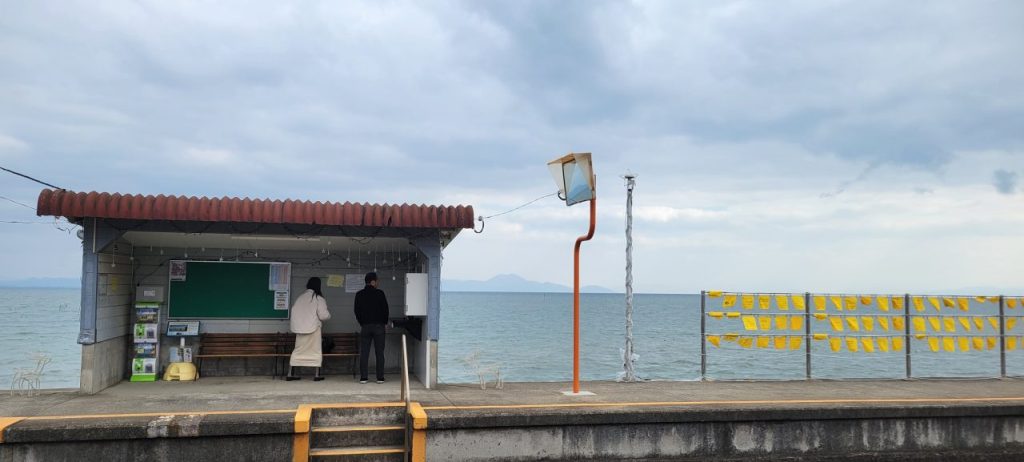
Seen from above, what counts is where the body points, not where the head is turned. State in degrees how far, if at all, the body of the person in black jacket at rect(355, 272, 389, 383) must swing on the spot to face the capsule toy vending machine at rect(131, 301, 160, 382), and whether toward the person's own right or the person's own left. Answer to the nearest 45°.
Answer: approximately 90° to the person's own left

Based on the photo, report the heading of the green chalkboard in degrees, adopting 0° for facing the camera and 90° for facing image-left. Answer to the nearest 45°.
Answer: approximately 0°

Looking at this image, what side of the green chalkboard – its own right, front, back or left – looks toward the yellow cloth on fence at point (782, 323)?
left

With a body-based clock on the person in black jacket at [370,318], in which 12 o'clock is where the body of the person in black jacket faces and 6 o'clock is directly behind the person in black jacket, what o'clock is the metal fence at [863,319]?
The metal fence is roughly at 3 o'clock from the person in black jacket.

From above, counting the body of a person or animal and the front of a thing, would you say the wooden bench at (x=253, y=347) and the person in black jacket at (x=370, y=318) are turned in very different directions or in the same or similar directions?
very different directions

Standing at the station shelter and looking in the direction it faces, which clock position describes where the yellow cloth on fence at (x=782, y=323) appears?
The yellow cloth on fence is roughly at 9 o'clock from the station shelter.

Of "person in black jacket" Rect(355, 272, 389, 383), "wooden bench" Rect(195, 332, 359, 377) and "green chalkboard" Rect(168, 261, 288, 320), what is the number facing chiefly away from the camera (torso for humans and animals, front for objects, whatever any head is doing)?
1

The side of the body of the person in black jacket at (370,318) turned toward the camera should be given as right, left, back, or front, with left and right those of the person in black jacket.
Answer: back

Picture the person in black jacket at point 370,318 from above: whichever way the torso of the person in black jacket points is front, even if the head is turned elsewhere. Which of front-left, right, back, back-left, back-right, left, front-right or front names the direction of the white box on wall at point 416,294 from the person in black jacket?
back-right

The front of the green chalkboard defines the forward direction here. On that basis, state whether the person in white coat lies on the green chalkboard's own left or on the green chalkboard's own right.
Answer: on the green chalkboard's own left

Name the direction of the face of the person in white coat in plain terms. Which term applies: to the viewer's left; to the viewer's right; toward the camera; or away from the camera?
away from the camera
